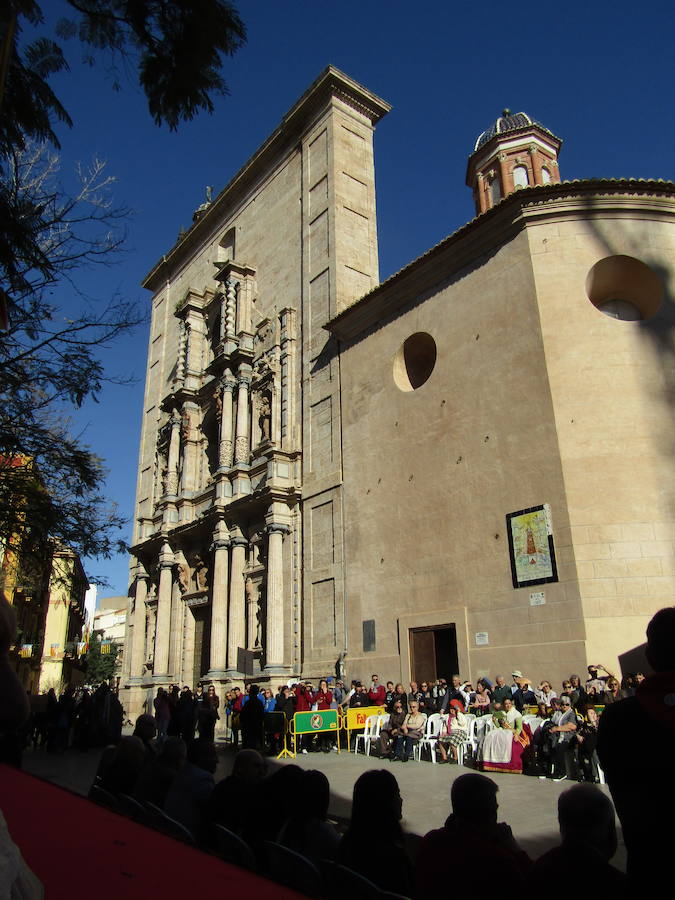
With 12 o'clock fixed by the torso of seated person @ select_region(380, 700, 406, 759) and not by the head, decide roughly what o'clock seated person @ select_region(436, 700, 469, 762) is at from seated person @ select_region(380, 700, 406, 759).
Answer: seated person @ select_region(436, 700, 469, 762) is roughly at 9 o'clock from seated person @ select_region(380, 700, 406, 759).

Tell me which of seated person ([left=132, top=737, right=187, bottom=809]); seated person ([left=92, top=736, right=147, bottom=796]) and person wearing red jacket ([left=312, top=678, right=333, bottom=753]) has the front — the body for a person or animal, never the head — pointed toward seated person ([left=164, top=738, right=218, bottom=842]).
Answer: the person wearing red jacket

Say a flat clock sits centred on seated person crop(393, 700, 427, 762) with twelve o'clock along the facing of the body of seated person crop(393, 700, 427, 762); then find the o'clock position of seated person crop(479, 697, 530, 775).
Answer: seated person crop(479, 697, 530, 775) is roughly at 9 o'clock from seated person crop(393, 700, 427, 762).

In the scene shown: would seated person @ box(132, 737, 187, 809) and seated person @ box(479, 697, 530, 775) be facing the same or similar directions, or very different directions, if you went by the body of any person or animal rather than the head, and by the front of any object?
very different directions

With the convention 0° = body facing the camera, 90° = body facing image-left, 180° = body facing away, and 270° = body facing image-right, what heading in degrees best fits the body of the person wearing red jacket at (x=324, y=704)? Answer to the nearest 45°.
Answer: approximately 0°

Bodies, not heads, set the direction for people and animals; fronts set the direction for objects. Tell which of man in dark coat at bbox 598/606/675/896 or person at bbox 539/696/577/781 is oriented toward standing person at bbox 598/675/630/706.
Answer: the man in dark coat

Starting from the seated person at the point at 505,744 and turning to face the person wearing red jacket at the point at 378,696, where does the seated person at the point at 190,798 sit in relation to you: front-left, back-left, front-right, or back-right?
back-left

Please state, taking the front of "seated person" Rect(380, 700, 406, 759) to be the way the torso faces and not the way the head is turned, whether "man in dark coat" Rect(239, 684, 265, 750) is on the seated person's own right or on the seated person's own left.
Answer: on the seated person's own right

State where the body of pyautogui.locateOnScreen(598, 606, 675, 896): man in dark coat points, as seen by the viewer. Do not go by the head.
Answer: away from the camera
